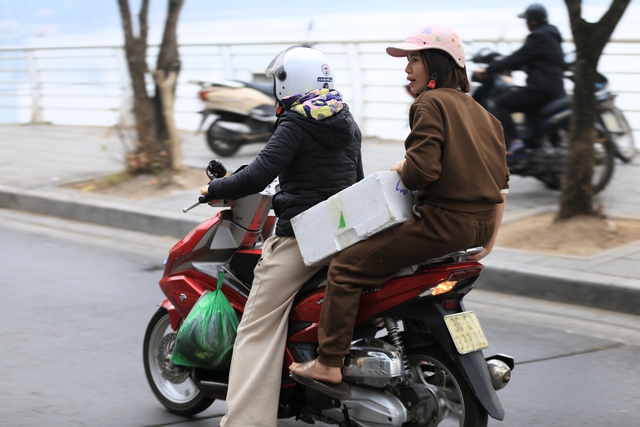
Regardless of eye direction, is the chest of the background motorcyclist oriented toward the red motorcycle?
no

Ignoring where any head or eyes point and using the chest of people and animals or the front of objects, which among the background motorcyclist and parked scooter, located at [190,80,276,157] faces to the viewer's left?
the background motorcyclist

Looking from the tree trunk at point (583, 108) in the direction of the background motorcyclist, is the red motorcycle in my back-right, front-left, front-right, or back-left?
back-left

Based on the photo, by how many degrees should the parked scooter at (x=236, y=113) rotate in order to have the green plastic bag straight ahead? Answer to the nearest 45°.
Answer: approximately 90° to its right

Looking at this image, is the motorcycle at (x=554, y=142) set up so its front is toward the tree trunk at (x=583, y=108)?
no

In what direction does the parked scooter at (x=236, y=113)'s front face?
to the viewer's right

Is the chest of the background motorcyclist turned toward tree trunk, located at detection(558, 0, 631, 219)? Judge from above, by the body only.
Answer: no

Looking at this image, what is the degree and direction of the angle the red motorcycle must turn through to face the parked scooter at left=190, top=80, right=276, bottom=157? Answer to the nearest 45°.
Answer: approximately 45° to its right

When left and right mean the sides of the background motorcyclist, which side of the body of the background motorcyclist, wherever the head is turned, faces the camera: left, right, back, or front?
left

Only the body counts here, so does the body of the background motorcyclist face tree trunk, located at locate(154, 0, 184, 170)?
yes

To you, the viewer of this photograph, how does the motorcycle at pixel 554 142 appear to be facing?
facing to the left of the viewer

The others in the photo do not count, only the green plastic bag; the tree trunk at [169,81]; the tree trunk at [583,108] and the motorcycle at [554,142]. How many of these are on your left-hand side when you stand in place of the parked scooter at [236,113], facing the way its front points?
0

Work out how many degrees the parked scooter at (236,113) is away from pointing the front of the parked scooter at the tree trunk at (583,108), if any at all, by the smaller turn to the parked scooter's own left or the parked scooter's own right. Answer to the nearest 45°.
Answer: approximately 45° to the parked scooter's own right
